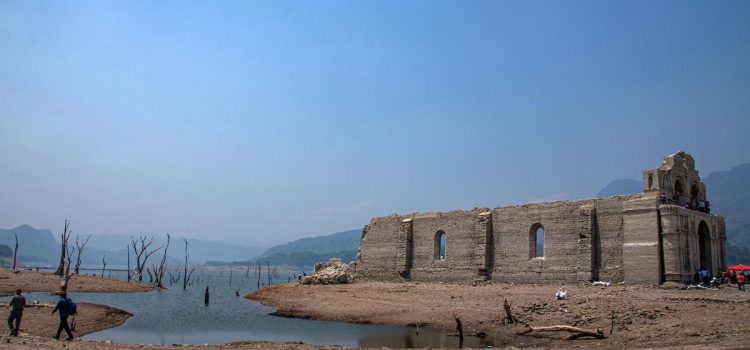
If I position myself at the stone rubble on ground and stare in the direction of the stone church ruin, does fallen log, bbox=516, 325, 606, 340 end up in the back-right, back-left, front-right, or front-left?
front-right

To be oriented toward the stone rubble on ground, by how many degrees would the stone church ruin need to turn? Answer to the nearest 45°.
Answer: approximately 180°

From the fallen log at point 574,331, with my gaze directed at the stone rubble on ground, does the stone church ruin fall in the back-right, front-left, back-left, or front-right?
front-right

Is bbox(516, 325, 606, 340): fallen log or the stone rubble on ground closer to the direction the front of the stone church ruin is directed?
the fallen log

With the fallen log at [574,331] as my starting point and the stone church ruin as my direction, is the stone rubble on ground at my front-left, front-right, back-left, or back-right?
front-left

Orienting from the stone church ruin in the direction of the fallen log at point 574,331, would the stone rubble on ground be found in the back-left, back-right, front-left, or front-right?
back-right

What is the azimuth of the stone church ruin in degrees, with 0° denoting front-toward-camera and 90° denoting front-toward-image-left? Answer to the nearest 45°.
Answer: approximately 315°

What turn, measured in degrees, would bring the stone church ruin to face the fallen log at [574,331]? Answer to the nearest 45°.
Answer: approximately 45° to its right

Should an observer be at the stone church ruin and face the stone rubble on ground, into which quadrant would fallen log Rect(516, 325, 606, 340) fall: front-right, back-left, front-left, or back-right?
back-left
